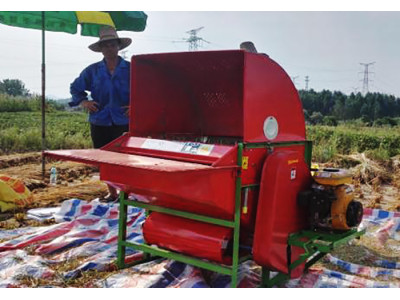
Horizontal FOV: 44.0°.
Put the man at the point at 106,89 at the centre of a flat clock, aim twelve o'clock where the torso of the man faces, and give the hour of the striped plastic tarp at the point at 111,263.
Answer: The striped plastic tarp is roughly at 12 o'clock from the man.

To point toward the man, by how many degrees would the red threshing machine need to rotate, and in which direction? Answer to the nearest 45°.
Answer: approximately 90° to its right

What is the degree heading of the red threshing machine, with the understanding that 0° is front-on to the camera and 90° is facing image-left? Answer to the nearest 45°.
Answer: approximately 45°

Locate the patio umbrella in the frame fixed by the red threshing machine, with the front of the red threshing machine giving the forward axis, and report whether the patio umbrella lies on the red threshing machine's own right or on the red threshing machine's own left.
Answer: on the red threshing machine's own right

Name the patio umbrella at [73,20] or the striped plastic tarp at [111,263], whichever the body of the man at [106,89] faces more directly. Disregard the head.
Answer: the striped plastic tarp

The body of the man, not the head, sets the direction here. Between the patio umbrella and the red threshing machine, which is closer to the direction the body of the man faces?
the red threshing machine
